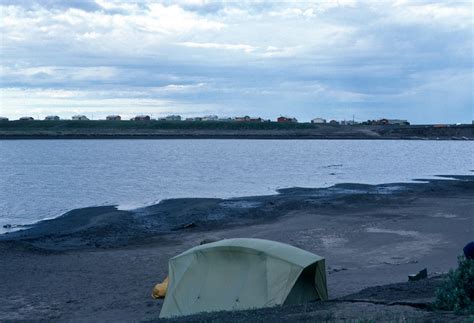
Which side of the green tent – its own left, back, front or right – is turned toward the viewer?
right
